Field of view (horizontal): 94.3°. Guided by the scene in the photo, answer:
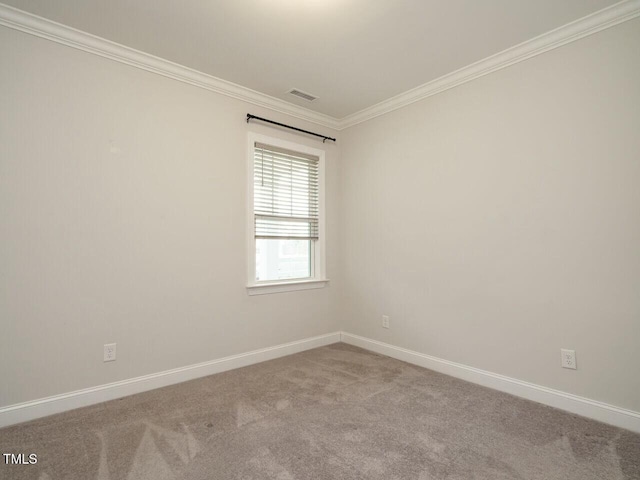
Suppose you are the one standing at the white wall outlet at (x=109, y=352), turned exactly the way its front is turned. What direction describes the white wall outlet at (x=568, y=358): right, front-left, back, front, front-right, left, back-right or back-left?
front-left

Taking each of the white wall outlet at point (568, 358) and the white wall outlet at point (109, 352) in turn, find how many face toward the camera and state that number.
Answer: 2

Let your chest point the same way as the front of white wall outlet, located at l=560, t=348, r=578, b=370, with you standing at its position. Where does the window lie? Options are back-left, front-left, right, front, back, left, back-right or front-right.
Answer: right

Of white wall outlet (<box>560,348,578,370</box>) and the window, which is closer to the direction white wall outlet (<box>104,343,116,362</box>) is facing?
the white wall outlet

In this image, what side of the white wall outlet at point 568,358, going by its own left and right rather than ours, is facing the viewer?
front

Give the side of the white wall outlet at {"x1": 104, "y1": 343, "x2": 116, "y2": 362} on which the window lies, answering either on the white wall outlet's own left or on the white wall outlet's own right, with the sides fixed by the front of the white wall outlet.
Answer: on the white wall outlet's own left

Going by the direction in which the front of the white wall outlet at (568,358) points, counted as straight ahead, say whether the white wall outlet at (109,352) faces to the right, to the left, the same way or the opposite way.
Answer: to the left

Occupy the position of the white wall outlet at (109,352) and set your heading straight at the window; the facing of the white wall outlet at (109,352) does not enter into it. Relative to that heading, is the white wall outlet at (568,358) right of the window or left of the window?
right
